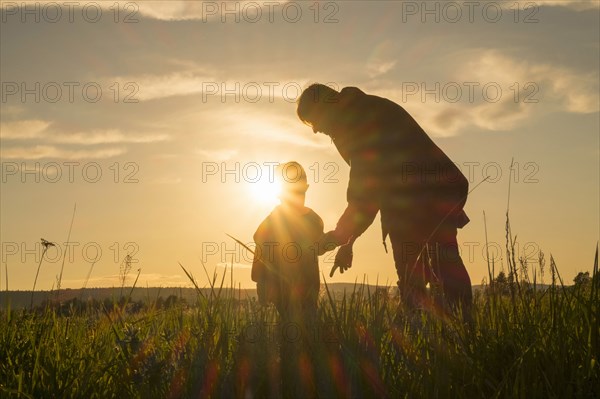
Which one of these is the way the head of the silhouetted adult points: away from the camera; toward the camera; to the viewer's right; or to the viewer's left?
to the viewer's left

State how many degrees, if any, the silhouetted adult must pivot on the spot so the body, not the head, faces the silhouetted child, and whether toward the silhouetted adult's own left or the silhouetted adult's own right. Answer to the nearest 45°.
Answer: approximately 45° to the silhouetted adult's own right

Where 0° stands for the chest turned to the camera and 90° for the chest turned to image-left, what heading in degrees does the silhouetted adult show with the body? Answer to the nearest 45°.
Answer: approximately 90°
